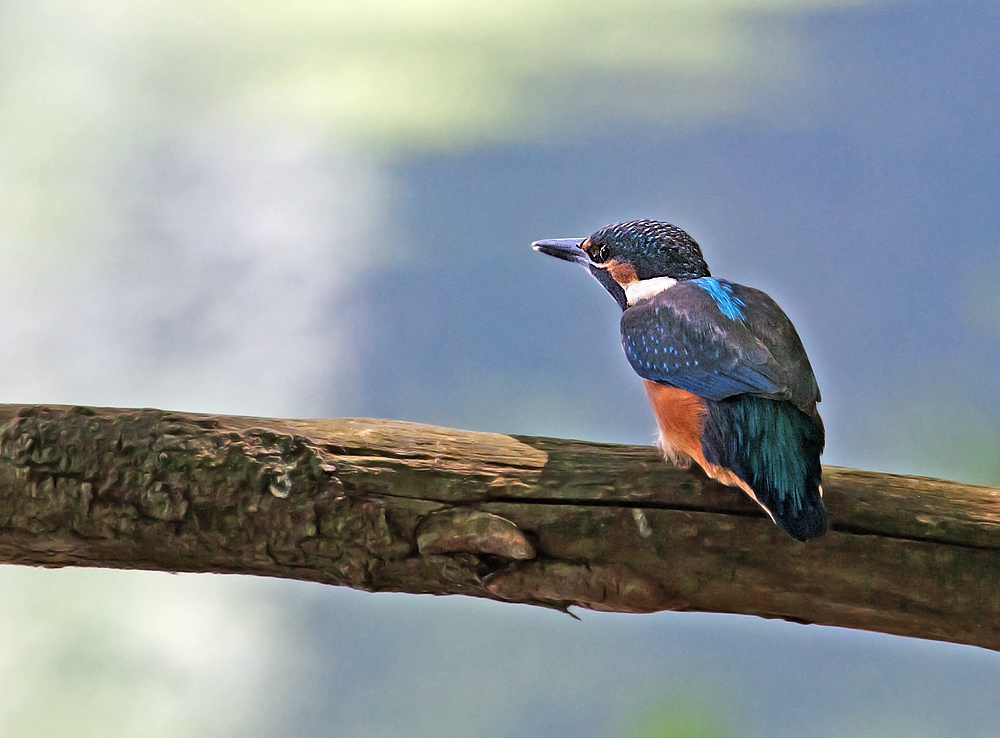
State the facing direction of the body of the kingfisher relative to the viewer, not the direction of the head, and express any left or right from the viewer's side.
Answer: facing away from the viewer and to the left of the viewer
